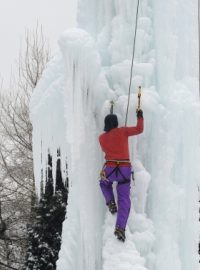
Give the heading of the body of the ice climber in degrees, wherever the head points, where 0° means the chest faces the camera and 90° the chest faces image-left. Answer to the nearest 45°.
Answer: approximately 180°
